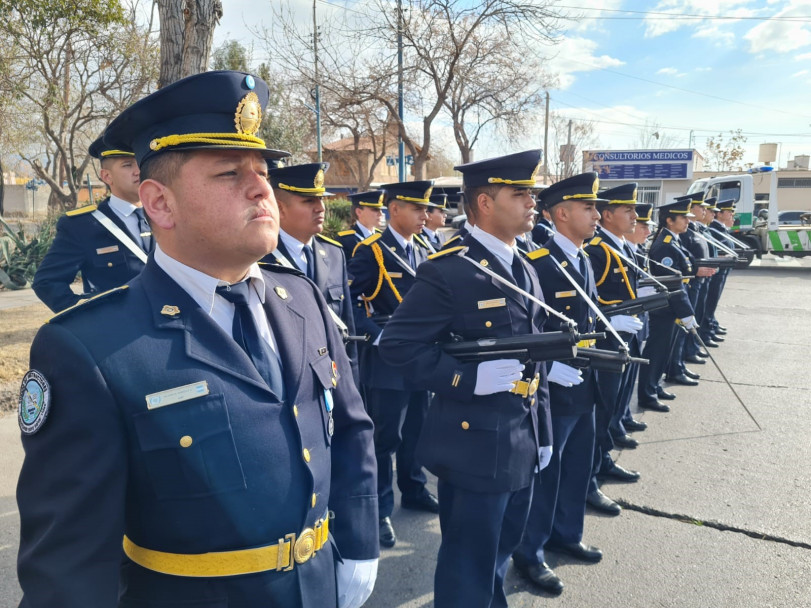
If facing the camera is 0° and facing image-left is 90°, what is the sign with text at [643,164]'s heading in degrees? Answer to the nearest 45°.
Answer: approximately 0°

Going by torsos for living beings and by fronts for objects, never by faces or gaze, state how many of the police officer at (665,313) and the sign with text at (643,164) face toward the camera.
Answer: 1

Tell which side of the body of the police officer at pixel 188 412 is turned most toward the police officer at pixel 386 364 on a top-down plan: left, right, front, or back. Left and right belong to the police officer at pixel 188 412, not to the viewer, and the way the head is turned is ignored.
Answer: left
